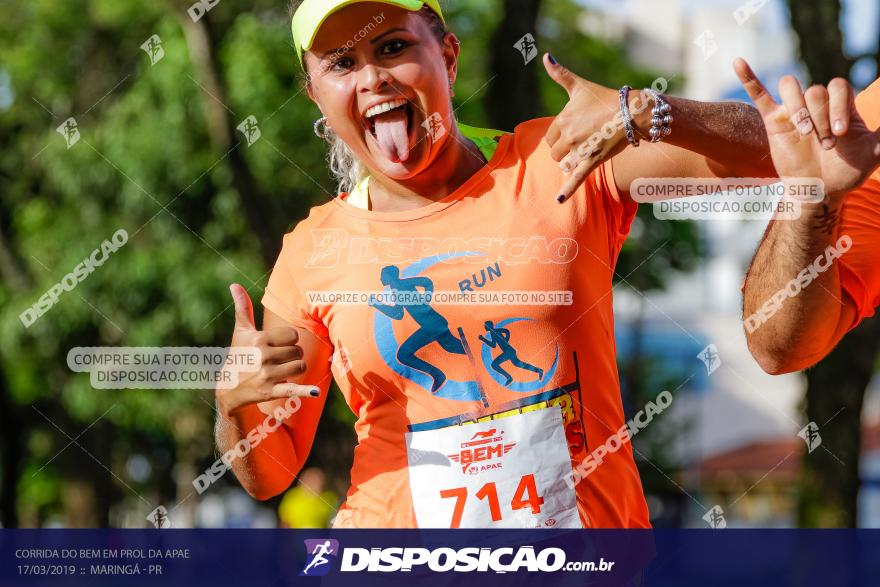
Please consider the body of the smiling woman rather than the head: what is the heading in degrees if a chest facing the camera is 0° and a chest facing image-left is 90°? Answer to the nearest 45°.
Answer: approximately 0°

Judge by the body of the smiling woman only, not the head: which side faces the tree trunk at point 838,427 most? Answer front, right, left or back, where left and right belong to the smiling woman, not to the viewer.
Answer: back

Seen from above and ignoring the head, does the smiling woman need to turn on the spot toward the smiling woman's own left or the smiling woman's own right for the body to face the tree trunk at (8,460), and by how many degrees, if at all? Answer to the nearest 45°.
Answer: approximately 135° to the smiling woman's own right
